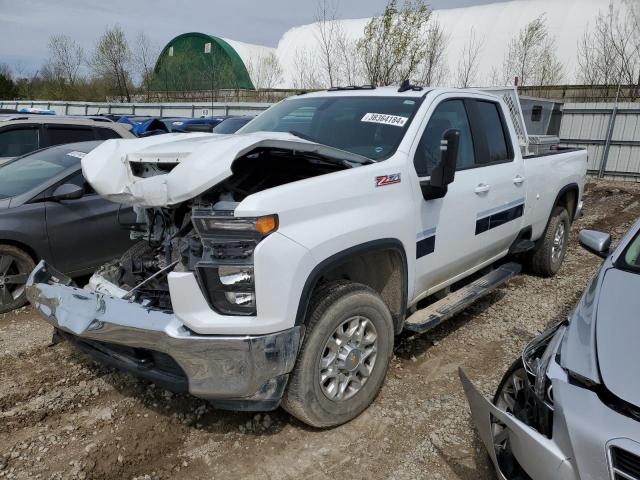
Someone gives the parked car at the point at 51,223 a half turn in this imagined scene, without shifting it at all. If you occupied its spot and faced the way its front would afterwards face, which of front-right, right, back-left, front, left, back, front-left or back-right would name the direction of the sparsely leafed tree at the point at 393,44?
front

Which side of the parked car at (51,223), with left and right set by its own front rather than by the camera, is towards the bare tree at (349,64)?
back

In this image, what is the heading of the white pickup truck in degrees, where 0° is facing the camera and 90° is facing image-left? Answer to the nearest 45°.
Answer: approximately 45°

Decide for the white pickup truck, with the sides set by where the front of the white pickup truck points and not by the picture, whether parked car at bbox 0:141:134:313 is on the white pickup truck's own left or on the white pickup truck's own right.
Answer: on the white pickup truck's own right

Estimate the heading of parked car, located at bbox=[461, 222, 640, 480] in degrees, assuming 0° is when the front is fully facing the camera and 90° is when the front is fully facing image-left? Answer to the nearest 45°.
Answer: approximately 0°

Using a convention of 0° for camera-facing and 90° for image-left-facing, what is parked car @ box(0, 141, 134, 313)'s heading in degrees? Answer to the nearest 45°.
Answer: approximately 45°

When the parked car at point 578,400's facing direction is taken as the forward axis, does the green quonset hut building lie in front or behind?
behind

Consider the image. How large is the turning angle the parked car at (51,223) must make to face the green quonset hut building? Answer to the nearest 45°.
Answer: approximately 135° to its right

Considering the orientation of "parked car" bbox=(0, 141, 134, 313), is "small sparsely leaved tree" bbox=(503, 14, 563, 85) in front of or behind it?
behind

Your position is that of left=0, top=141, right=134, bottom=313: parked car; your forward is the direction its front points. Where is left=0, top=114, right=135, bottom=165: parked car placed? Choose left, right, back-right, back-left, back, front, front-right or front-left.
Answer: back-right
